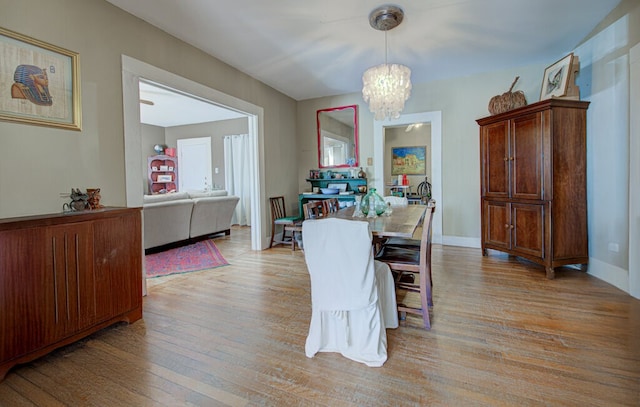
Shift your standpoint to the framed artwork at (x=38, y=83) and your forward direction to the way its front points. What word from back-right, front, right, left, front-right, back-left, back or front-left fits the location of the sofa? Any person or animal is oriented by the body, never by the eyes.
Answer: left

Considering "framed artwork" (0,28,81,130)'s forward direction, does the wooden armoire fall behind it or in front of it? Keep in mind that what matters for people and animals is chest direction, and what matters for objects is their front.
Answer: in front

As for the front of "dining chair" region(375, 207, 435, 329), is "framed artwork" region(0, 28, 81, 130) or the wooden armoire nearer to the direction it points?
the framed artwork

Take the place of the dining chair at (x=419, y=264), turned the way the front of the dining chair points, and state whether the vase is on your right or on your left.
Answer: on your right

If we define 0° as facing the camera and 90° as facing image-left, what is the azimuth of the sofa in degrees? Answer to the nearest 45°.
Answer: approximately 135°

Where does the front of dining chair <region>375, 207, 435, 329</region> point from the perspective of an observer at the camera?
facing to the left of the viewer

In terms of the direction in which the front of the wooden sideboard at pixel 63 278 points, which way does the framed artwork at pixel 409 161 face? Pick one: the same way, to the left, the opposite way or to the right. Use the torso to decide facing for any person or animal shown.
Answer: to the right

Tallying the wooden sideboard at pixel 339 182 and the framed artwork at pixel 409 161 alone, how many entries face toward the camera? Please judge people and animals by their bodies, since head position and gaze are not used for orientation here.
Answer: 2

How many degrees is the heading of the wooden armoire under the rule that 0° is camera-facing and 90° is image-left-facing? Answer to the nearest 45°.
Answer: approximately 45°

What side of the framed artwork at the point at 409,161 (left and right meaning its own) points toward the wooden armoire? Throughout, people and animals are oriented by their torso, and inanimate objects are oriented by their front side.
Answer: front

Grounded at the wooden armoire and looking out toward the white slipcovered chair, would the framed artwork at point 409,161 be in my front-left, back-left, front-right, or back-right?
back-right
